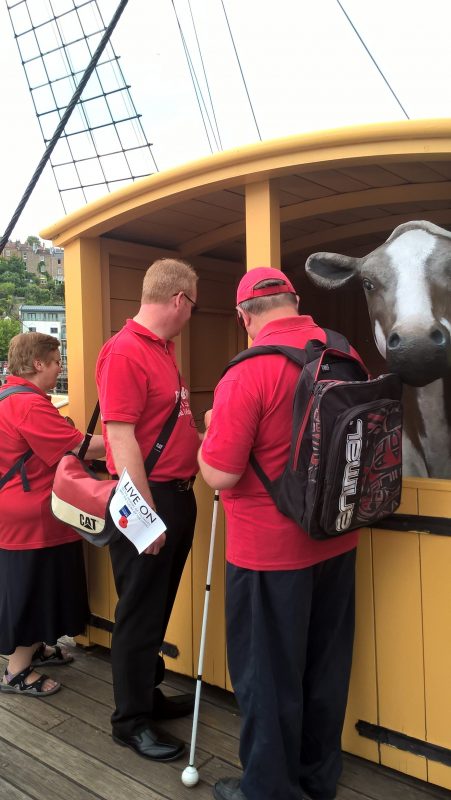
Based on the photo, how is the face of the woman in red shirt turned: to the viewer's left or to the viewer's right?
to the viewer's right

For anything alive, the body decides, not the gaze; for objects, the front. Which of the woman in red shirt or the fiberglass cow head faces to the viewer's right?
the woman in red shirt

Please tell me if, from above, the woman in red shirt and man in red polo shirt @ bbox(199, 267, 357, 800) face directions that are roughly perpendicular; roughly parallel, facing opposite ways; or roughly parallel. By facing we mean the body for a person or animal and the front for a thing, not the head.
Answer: roughly perpendicular

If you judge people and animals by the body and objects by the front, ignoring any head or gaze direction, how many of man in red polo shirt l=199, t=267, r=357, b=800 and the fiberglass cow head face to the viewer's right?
0

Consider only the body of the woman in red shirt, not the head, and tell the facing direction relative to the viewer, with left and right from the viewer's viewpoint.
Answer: facing to the right of the viewer

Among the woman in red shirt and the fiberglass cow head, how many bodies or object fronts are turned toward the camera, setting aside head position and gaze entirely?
1

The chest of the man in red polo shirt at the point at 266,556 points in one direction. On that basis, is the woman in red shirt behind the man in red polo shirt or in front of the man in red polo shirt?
in front

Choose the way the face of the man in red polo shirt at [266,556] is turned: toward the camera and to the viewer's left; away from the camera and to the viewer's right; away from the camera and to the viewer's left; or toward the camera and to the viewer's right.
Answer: away from the camera and to the viewer's left

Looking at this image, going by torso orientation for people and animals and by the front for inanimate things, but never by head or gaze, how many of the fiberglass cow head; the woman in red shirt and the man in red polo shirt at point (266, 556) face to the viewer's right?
1

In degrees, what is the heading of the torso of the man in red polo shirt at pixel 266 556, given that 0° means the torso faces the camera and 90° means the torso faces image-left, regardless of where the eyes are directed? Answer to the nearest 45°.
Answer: approximately 135°

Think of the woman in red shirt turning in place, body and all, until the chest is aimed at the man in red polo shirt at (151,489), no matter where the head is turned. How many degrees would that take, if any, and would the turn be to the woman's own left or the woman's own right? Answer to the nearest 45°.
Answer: approximately 45° to the woman's own right

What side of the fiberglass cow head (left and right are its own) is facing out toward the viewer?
front
